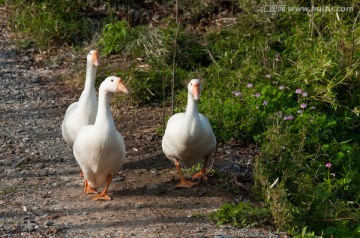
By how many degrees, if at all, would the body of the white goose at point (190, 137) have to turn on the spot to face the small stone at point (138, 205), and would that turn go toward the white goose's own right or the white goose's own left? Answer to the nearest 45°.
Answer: approximately 45° to the white goose's own right

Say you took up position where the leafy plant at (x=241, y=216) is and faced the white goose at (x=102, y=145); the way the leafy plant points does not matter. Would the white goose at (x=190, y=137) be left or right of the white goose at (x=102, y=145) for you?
right

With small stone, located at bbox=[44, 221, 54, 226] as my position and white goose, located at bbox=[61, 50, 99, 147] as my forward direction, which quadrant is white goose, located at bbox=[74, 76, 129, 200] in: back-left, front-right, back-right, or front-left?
front-right

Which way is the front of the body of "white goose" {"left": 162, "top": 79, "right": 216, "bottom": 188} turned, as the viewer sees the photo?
toward the camera

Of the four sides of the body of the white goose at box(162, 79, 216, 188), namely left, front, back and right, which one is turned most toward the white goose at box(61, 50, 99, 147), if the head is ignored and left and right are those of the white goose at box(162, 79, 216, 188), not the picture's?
right

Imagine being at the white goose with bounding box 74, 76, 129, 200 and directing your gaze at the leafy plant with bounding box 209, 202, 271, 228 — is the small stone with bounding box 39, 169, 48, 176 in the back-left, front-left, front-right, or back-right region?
back-left

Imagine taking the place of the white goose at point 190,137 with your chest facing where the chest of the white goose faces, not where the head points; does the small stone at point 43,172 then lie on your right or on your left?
on your right

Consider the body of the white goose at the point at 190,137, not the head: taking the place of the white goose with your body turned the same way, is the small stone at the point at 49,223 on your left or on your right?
on your right

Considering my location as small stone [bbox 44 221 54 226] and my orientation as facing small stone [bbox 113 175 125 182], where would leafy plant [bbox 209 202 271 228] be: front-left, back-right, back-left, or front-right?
front-right

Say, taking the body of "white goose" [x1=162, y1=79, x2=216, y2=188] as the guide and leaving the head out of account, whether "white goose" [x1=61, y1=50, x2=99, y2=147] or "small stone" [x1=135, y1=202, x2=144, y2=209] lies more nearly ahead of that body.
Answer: the small stone

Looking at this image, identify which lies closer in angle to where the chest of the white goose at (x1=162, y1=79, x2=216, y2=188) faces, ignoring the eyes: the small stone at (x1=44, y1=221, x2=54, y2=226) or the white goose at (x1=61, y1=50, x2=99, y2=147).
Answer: the small stone

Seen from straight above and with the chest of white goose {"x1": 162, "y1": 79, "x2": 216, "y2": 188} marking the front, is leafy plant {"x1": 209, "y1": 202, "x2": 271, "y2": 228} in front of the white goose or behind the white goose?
in front
